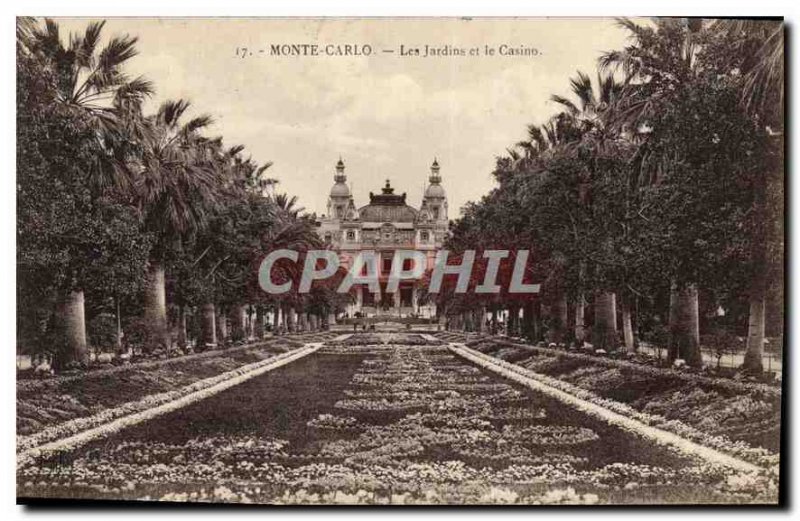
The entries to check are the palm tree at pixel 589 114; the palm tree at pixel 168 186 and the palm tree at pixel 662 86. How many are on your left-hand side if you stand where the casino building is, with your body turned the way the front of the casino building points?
2

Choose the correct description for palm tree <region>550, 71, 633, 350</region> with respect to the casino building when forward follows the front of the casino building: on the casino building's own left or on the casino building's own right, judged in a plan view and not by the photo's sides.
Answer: on the casino building's own left

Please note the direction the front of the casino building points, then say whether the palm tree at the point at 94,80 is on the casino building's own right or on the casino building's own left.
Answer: on the casino building's own right

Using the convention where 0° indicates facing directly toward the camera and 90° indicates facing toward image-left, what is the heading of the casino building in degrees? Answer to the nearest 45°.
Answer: approximately 0°

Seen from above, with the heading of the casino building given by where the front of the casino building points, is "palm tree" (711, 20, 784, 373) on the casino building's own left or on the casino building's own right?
on the casino building's own left

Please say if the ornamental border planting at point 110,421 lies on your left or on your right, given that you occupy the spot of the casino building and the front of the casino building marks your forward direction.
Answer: on your right
